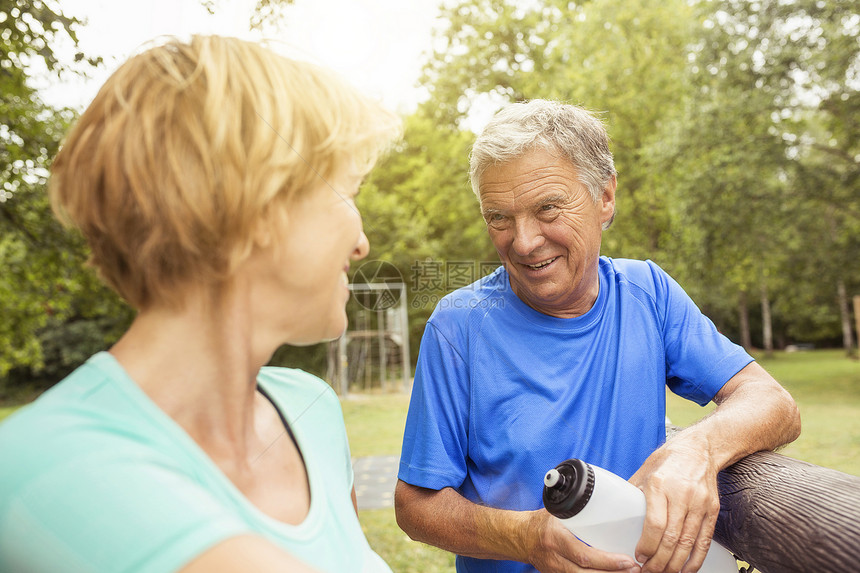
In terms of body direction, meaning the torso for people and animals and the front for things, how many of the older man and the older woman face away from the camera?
0

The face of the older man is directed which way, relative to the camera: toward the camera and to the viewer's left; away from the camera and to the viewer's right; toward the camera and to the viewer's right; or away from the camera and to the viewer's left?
toward the camera and to the viewer's left

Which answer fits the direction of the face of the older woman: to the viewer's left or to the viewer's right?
to the viewer's right

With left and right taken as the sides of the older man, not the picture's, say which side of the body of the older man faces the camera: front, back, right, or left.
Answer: front

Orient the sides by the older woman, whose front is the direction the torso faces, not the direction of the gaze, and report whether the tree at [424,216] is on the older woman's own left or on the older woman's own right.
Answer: on the older woman's own left

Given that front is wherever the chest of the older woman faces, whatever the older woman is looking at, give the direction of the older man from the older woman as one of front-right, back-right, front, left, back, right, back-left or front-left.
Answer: left

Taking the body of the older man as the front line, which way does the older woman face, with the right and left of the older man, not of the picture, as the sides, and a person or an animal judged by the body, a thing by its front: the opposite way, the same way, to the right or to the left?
to the left

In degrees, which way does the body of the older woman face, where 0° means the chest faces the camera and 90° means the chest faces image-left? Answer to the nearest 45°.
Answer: approximately 315°

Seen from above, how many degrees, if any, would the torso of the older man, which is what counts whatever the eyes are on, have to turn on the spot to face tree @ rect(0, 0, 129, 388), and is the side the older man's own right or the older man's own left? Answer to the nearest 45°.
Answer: approximately 135° to the older man's own right

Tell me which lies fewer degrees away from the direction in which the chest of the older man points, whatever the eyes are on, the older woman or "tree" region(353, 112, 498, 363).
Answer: the older woman
